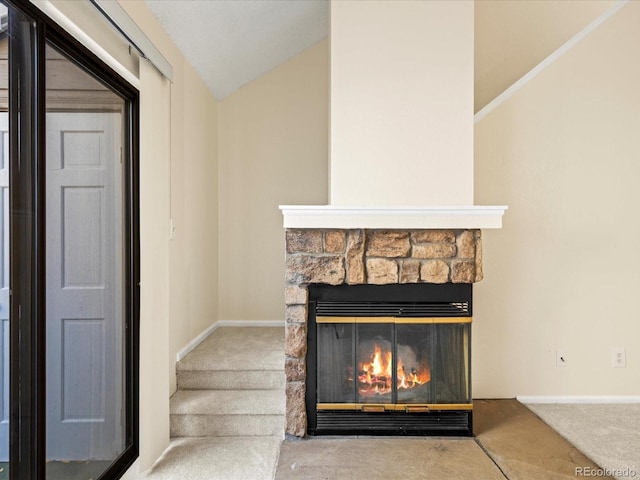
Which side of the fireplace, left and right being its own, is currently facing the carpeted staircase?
right

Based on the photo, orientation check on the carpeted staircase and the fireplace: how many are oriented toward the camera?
2

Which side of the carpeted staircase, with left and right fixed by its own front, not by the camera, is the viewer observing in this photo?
front

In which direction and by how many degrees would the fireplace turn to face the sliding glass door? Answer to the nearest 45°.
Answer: approximately 45° to its right
